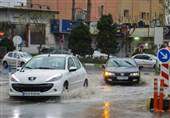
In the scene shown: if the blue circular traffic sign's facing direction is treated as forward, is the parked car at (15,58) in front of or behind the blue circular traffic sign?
behind

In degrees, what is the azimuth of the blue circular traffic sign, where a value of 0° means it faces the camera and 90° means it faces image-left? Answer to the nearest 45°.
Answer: approximately 0°

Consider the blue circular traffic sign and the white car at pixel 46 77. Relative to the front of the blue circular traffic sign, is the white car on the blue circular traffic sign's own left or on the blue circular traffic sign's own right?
on the blue circular traffic sign's own right

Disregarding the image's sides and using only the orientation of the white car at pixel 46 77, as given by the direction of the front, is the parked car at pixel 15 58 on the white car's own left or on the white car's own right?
on the white car's own right

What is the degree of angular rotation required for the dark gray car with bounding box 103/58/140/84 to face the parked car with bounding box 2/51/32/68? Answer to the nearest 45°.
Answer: approximately 135° to its right

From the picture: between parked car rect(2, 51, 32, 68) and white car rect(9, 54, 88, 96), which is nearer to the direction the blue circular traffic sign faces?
the white car
